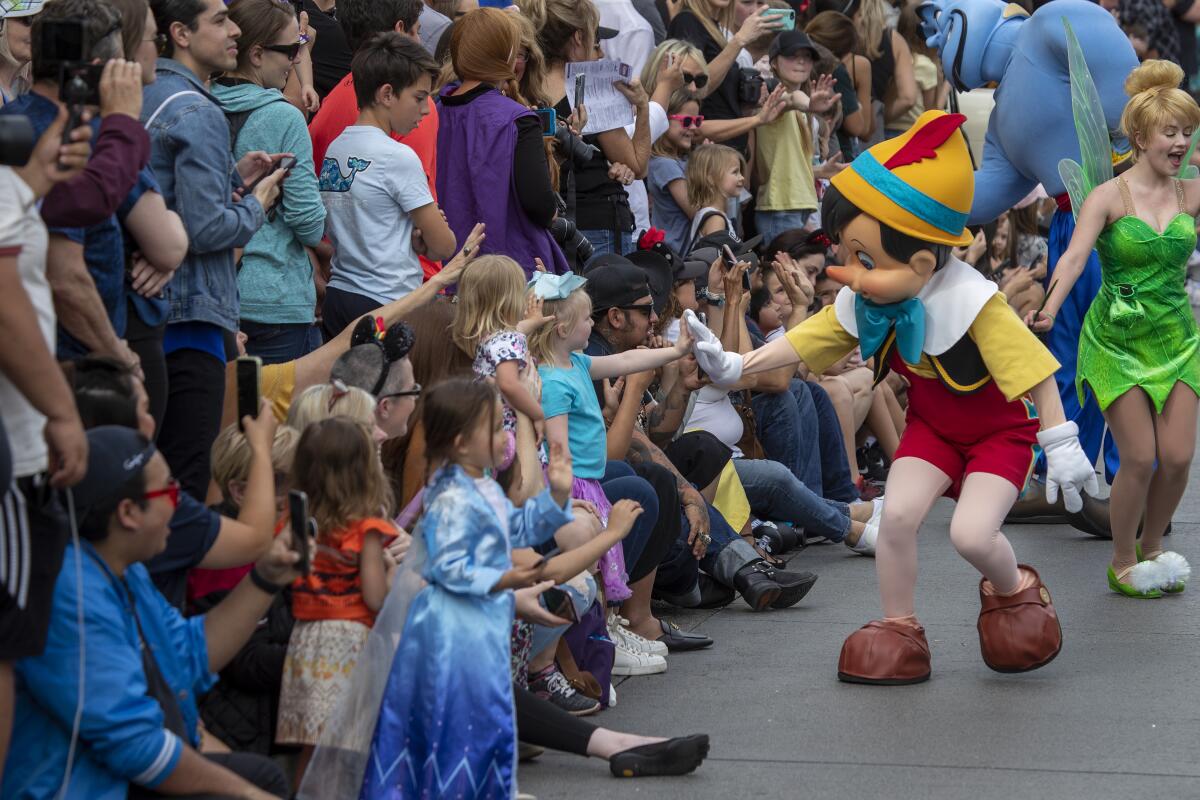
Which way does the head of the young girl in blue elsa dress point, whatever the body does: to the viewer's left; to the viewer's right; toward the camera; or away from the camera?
to the viewer's right

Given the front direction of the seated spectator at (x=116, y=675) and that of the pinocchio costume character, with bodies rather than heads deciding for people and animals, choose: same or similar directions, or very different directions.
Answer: very different directions

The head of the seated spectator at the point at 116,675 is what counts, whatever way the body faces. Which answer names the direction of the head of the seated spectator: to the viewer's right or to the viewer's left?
to the viewer's right

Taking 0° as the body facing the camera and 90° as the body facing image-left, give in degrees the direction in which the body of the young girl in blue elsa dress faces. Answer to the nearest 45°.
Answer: approximately 270°

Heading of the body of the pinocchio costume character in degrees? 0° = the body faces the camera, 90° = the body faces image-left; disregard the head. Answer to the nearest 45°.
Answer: approximately 45°

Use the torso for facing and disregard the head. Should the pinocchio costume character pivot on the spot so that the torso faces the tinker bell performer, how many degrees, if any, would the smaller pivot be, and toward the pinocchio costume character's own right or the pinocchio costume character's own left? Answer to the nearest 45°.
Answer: approximately 180°

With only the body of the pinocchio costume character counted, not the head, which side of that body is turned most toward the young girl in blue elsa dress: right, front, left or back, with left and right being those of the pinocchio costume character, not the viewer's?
front

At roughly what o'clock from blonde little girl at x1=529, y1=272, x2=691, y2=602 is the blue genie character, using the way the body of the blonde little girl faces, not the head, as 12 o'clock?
The blue genie character is roughly at 10 o'clock from the blonde little girl.

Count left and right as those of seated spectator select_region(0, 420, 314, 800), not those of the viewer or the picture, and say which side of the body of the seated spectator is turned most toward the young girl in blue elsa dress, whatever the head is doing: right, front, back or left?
front

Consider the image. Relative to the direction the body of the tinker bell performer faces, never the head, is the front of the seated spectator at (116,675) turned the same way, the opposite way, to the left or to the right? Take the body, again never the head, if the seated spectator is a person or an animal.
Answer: to the left

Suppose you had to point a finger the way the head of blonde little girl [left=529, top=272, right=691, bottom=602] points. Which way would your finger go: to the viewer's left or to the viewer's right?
to the viewer's right

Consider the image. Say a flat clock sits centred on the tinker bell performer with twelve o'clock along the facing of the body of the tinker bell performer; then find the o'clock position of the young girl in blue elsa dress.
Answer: The young girl in blue elsa dress is roughly at 2 o'clock from the tinker bell performer.
